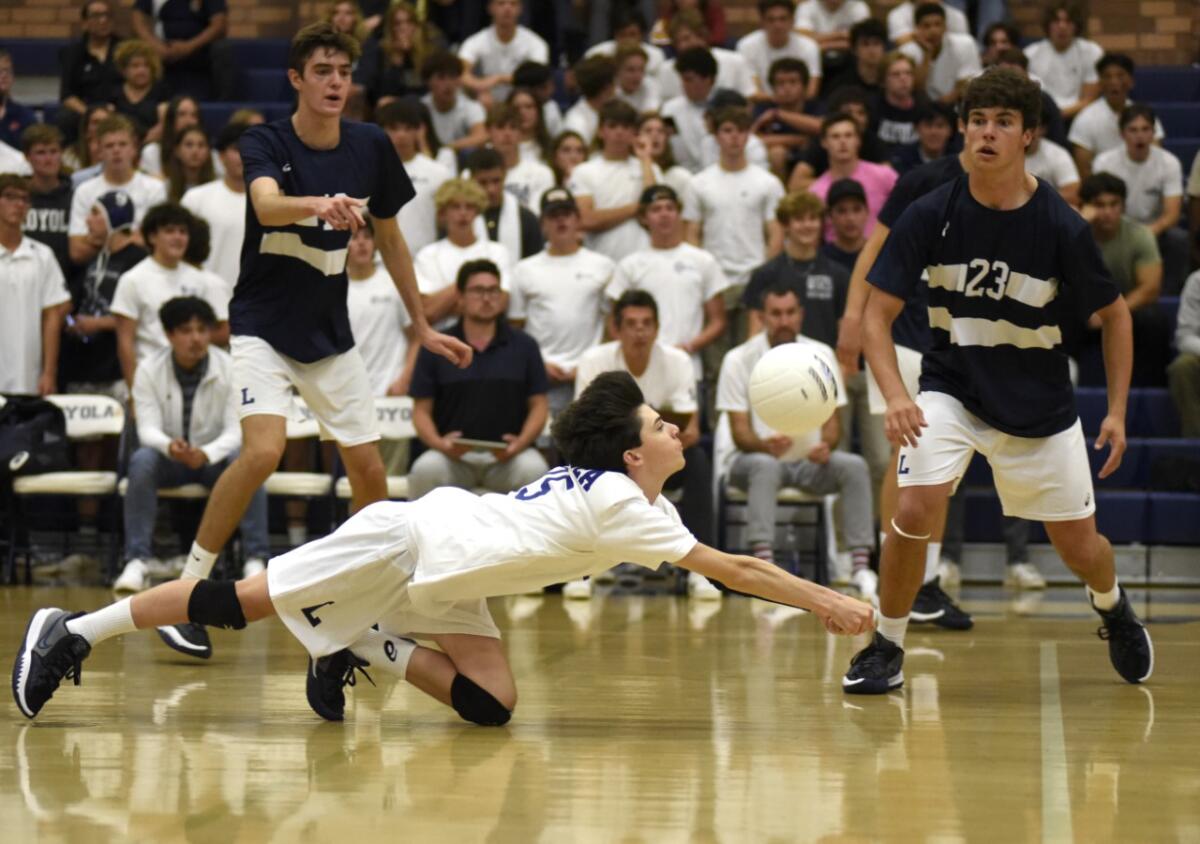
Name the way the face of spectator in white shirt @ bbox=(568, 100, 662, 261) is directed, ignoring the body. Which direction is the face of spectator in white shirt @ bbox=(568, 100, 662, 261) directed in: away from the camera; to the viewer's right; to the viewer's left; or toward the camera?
toward the camera

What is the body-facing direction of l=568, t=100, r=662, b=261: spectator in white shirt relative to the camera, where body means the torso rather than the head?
toward the camera

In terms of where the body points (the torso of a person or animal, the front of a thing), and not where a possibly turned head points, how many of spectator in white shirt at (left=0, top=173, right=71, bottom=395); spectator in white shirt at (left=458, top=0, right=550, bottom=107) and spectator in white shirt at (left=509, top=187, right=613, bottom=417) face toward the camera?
3

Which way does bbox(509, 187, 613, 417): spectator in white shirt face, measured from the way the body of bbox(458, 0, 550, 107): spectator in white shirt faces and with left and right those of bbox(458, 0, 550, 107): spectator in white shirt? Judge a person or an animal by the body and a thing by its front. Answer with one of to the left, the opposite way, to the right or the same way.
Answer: the same way

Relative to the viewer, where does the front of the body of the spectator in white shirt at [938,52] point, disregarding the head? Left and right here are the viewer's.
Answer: facing the viewer

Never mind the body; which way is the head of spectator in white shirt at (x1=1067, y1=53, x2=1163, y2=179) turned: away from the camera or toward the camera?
toward the camera

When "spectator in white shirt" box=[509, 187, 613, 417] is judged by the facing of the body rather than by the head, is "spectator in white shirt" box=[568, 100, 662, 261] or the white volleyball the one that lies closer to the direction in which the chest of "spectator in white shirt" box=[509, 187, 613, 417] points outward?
the white volleyball

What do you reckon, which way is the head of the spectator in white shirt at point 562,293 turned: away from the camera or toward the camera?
toward the camera

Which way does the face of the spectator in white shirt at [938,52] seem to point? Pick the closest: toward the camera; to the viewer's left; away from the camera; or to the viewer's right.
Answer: toward the camera

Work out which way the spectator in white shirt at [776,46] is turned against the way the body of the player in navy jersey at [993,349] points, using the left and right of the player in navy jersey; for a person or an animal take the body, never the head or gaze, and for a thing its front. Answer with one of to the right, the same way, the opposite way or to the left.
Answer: the same way

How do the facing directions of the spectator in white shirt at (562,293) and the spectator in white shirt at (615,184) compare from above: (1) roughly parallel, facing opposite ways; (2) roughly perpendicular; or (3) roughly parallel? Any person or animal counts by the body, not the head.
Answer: roughly parallel

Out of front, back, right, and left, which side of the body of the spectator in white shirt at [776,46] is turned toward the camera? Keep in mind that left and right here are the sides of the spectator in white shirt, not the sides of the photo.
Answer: front

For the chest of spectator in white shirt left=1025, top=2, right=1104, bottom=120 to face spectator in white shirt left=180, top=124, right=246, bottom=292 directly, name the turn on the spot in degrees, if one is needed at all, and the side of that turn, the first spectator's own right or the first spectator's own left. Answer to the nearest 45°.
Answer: approximately 45° to the first spectator's own right

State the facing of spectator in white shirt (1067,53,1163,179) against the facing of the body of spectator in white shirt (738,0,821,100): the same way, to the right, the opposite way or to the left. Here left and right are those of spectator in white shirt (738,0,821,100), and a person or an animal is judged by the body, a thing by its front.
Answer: the same way

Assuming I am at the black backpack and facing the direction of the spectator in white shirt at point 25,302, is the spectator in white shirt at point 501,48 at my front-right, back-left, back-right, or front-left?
front-right

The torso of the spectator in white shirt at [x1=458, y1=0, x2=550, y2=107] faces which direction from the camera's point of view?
toward the camera

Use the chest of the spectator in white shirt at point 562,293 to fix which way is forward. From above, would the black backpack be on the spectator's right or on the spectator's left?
on the spectator's right

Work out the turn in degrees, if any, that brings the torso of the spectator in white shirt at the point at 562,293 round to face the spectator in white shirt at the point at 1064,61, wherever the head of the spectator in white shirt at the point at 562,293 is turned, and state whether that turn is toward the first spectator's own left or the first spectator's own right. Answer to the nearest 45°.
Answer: approximately 135° to the first spectator's own left

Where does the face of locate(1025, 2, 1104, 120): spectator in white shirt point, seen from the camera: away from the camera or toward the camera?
toward the camera

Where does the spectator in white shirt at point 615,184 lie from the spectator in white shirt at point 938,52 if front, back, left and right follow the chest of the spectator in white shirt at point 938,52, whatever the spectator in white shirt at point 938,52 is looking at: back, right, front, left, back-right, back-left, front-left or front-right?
front-right
